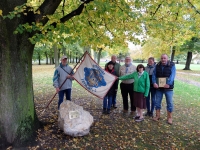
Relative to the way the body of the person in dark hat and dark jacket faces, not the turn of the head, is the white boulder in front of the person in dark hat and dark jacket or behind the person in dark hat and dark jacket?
in front

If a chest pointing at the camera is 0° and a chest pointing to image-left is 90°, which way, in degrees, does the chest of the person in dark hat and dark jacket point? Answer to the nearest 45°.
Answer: approximately 0°
